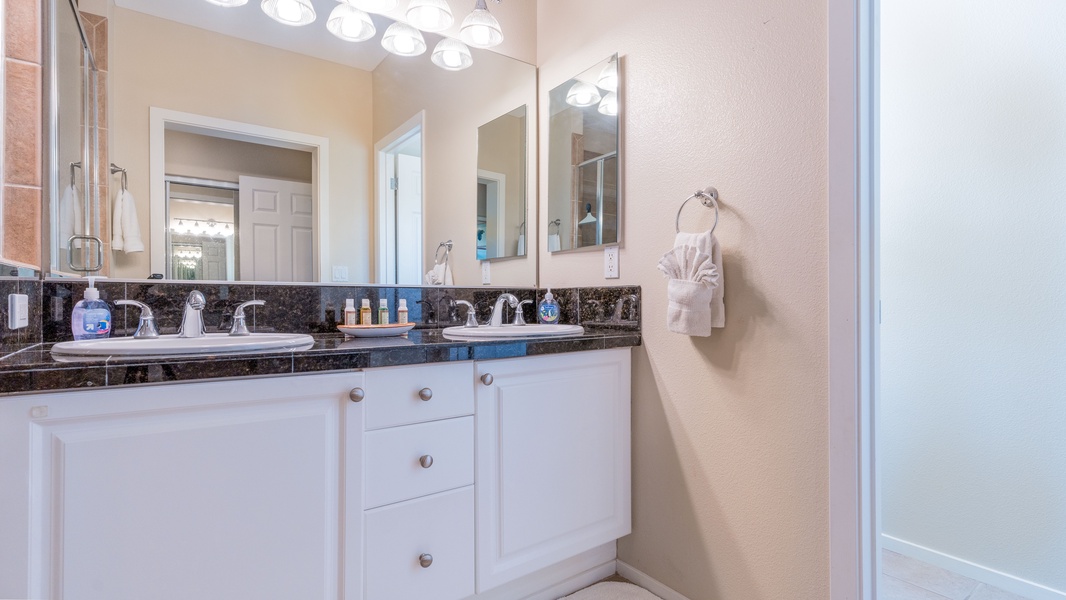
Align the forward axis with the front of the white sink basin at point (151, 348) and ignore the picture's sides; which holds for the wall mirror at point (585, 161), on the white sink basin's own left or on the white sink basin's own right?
on the white sink basin's own left

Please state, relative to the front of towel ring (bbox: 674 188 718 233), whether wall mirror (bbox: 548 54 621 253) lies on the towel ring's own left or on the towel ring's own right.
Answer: on the towel ring's own right

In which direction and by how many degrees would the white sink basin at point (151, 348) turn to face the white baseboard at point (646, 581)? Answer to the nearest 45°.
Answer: approximately 90° to its left

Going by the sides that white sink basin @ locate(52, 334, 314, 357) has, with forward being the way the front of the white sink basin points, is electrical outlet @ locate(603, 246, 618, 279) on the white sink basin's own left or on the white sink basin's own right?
on the white sink basin's own left
